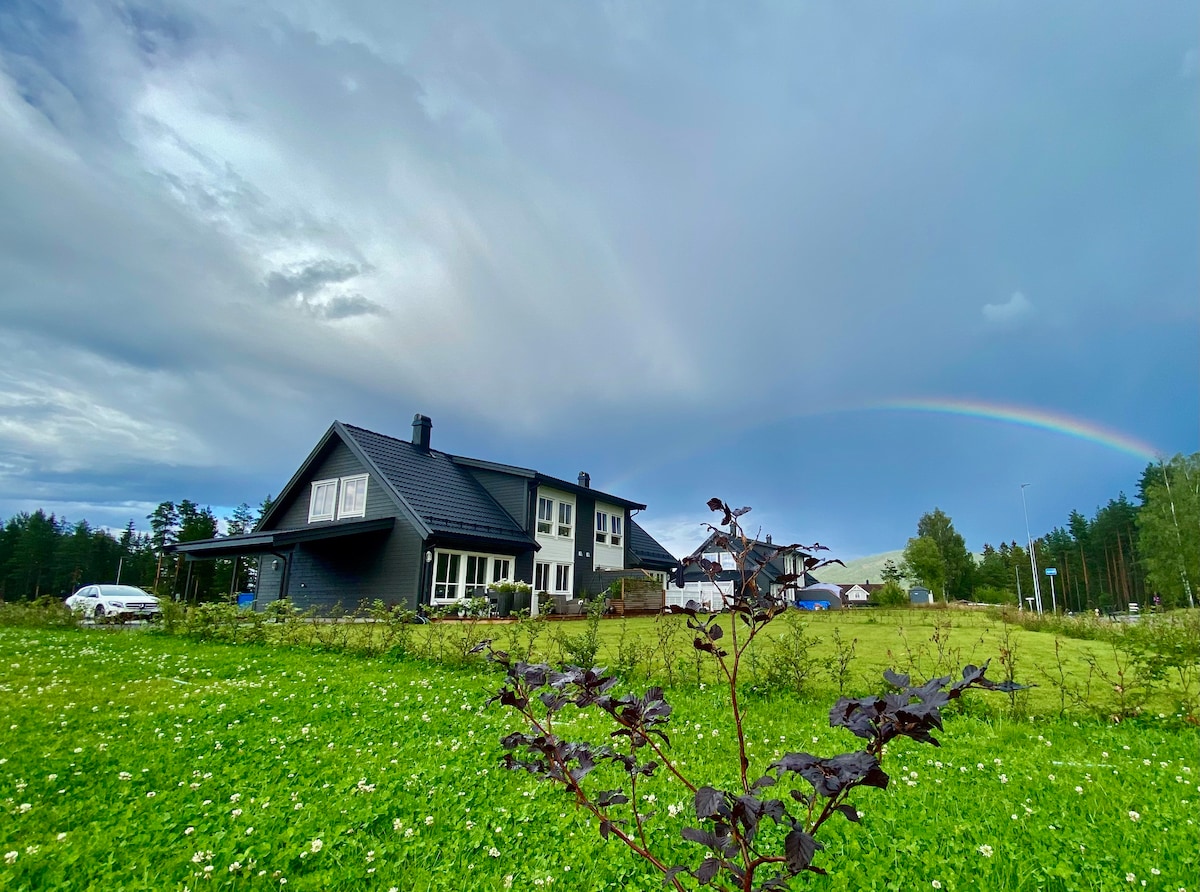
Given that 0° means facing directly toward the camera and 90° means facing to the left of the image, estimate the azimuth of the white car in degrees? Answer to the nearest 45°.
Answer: approximately 315°
